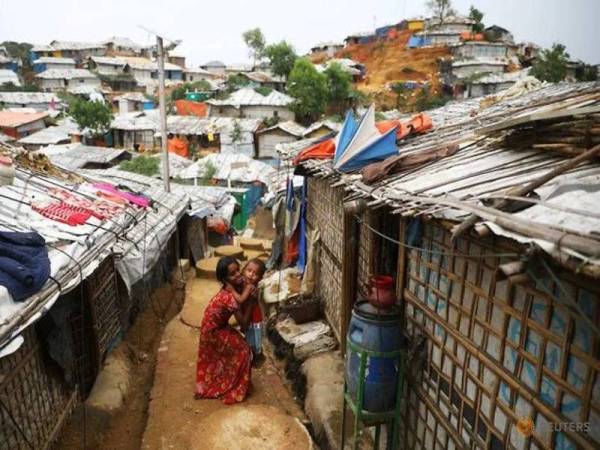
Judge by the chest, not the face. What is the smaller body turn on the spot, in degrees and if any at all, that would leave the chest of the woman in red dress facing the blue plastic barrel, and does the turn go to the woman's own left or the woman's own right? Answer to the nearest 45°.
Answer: approximately 45° to the woman's own right

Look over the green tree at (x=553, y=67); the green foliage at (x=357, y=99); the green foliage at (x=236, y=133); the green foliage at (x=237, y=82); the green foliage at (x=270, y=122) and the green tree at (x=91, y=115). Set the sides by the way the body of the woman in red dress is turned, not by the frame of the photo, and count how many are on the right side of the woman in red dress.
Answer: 0

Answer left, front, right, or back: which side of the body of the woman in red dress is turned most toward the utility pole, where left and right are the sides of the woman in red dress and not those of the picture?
left

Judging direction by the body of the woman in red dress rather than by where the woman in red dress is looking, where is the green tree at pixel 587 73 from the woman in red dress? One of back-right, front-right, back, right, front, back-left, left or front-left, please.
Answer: front-left

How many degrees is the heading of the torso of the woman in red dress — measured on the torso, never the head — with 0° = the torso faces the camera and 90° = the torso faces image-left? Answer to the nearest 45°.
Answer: approximately 270°

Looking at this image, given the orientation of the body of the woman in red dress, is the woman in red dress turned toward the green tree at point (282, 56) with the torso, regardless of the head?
no

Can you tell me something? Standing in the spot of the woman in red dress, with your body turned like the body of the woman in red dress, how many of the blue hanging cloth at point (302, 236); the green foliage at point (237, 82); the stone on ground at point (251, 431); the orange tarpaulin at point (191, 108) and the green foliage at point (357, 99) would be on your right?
1

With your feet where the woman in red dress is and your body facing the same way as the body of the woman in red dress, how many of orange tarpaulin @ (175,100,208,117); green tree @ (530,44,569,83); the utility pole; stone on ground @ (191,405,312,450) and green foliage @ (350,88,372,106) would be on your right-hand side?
1

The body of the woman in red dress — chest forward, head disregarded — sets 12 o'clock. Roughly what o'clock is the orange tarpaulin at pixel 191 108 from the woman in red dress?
The orange tarpaulin is roughly at 9 o'clock from the woman in red dress.
